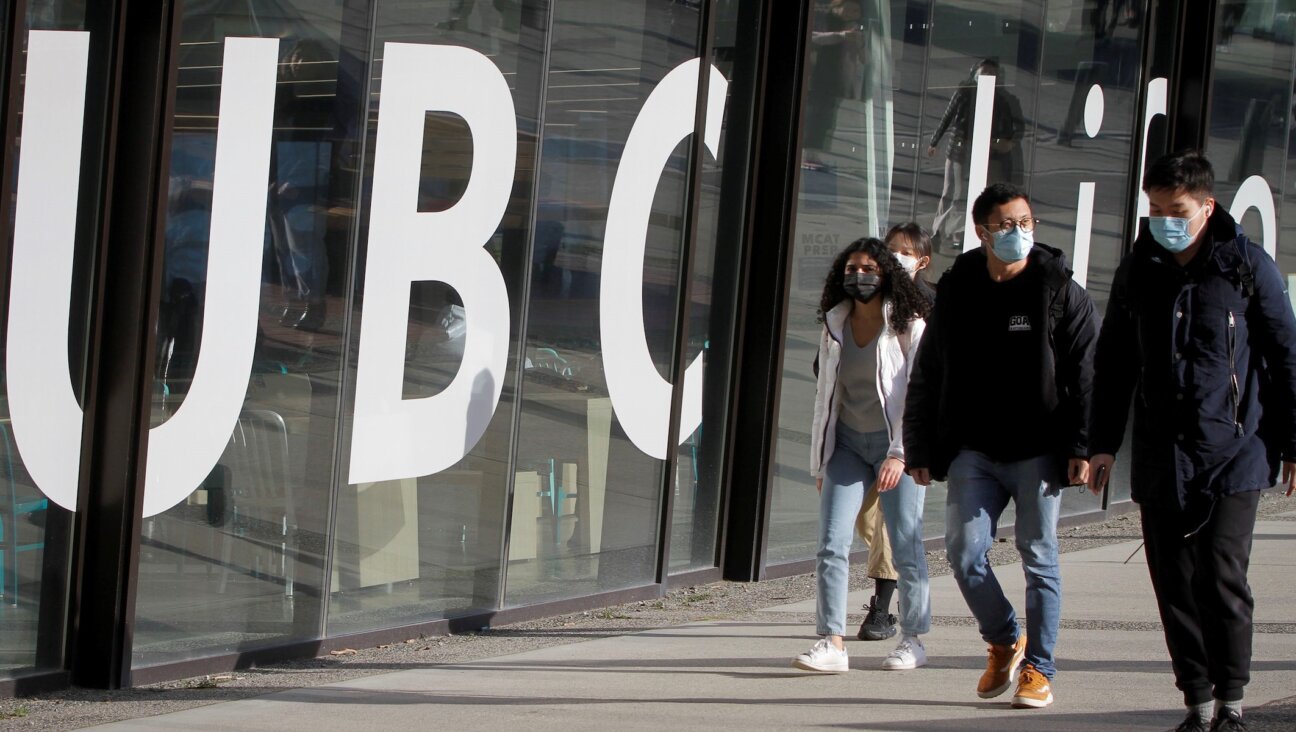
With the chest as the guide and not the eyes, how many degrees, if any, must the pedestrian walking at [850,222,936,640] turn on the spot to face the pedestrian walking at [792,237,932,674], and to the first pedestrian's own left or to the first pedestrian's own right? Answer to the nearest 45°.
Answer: approximately 45° to the first pedestrian's own left

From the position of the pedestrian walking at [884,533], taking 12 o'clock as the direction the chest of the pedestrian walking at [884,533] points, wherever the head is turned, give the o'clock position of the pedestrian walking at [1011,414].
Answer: the pedestrian walking at [1011,414] is roughly at 10 o'clock from the pedestrian walking at [884,533].

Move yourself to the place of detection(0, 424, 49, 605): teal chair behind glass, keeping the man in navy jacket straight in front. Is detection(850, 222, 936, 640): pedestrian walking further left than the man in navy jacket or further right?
left

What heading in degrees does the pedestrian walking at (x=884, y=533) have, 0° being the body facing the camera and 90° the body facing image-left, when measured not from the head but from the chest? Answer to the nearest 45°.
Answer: approximately 45°

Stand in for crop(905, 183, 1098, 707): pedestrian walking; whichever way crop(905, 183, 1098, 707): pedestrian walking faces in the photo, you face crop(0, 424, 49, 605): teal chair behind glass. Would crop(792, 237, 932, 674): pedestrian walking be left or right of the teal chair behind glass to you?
right

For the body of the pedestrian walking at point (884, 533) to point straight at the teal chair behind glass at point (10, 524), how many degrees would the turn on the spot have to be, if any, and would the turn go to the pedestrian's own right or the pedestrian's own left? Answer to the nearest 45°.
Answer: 0° — they already face it
